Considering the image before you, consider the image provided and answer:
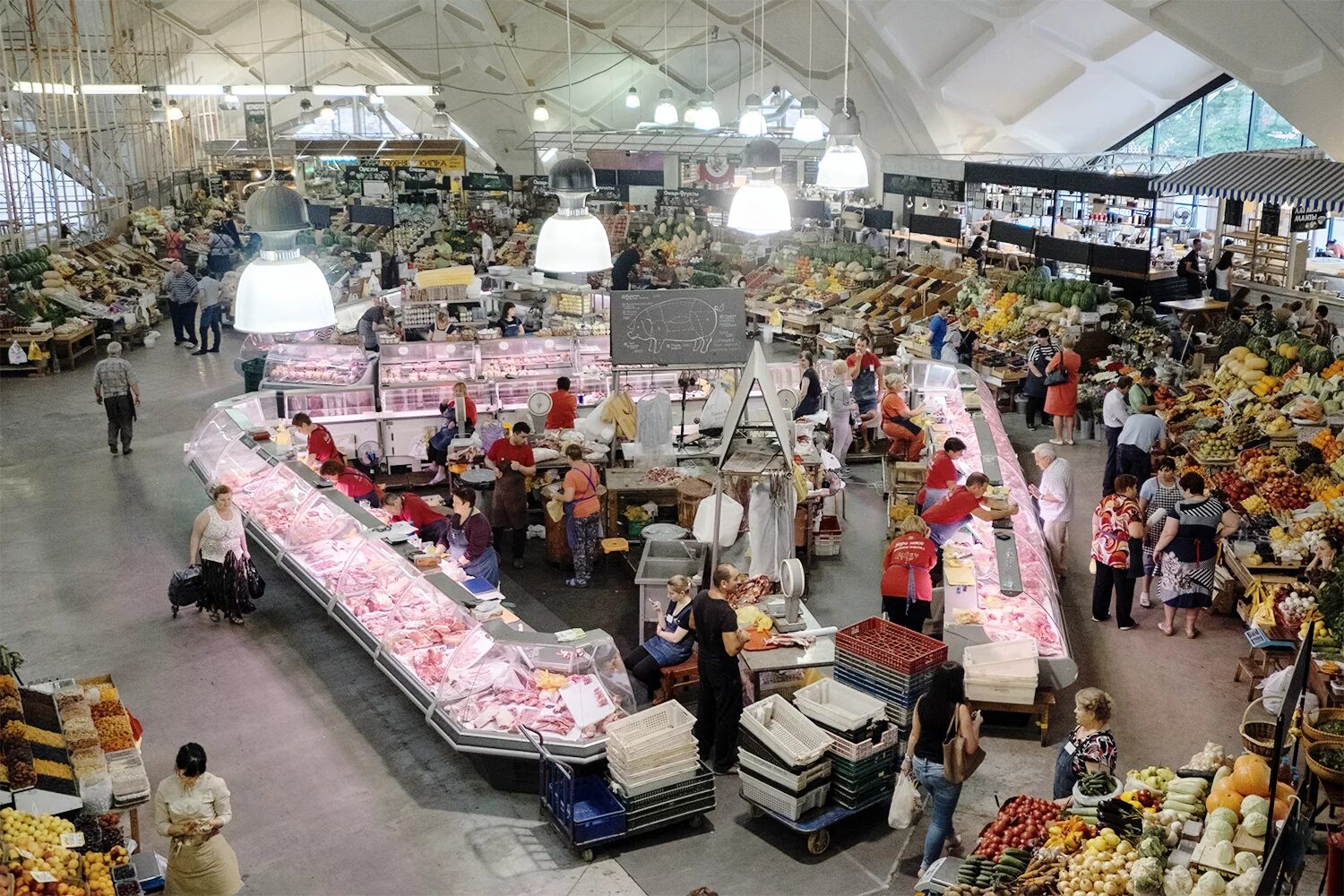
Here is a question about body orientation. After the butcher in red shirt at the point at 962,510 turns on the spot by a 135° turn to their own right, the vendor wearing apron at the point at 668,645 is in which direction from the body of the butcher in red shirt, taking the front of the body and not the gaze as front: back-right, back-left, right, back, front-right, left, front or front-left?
front

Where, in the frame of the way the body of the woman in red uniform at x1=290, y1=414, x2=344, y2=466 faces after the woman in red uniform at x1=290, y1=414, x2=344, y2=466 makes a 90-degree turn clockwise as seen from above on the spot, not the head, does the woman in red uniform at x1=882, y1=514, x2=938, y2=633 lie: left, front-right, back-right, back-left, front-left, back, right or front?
back-right

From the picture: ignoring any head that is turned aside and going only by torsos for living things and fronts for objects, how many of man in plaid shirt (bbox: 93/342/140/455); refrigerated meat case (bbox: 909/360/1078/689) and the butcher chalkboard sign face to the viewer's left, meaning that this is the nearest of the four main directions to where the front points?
0

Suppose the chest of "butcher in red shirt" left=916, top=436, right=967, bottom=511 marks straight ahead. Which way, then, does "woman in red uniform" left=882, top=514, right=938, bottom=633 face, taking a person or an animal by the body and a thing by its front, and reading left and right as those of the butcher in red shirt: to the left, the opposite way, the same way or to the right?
to the left

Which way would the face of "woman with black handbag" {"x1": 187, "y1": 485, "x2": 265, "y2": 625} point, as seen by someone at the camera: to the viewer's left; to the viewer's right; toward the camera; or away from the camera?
toward the camera

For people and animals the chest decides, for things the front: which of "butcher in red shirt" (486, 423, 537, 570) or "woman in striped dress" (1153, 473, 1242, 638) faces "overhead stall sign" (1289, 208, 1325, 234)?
the woman in striped dress

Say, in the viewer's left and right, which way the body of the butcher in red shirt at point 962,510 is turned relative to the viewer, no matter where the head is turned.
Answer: facing to the right of the viewer

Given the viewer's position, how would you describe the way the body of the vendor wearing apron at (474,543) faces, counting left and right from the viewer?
facing the viewer and to the left of the viewer

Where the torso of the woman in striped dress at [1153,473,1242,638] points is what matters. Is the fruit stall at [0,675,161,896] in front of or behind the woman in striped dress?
behind

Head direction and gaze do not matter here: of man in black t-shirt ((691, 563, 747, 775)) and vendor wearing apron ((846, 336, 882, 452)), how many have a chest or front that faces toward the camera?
1

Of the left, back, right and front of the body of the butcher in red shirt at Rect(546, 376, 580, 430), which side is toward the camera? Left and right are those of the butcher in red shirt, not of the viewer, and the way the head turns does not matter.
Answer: back

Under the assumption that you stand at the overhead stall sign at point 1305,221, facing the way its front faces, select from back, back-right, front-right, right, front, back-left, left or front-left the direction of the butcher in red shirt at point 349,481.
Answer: front-right

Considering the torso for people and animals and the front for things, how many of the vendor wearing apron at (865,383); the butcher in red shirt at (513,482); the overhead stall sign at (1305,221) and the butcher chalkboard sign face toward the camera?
4

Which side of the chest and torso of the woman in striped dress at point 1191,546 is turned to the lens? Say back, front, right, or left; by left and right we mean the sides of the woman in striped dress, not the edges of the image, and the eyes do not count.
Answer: back

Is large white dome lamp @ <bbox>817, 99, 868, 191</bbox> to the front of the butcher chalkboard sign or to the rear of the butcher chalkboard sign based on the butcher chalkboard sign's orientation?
to the front

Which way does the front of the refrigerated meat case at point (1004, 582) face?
to the viewer's right

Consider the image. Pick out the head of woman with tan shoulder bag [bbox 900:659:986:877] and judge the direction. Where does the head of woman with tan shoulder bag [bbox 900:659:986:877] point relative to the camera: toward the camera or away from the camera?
away from the camera

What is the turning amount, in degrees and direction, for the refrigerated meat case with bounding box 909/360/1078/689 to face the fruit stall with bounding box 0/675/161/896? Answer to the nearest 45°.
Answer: approximately 135° to its right

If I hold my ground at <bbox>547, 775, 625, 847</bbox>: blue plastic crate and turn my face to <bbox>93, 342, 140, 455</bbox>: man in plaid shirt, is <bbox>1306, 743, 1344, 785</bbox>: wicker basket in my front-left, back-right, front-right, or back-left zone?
back-right

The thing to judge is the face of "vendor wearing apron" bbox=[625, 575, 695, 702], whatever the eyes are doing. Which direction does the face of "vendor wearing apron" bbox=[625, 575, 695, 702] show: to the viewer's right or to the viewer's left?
to the viewer's left

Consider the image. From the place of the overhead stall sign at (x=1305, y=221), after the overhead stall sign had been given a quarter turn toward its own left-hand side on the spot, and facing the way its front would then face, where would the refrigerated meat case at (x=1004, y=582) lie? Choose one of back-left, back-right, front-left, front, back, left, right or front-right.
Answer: right

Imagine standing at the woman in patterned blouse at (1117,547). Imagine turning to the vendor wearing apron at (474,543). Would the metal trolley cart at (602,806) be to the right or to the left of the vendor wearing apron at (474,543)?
left

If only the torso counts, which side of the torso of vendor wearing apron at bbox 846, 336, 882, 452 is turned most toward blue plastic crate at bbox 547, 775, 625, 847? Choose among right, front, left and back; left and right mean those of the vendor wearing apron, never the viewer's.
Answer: front
